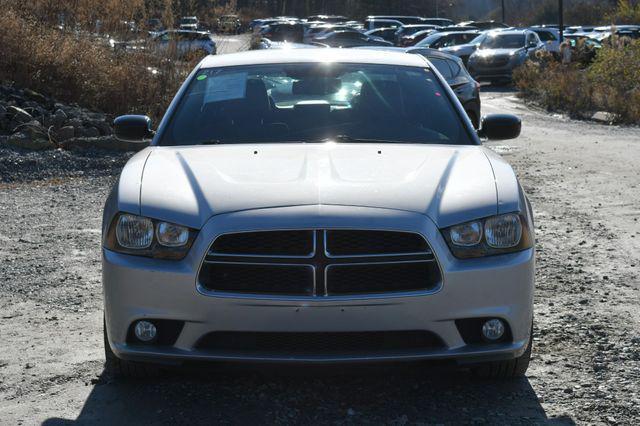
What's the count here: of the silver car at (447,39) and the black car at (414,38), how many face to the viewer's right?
0

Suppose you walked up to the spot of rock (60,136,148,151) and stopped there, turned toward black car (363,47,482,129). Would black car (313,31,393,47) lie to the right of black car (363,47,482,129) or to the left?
left

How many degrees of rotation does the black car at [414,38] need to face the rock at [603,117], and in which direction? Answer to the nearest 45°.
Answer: approximately 45° to its left

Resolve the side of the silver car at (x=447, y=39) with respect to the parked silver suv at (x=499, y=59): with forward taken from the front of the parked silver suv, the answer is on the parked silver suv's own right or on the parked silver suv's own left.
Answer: on the parked silver suv's own right

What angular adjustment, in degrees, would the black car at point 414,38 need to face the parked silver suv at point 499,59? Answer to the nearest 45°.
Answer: approximately 45° to its left

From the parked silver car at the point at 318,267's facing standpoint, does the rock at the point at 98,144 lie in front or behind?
behind

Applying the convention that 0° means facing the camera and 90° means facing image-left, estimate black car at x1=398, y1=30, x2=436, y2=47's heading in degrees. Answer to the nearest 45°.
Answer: approximately 45°

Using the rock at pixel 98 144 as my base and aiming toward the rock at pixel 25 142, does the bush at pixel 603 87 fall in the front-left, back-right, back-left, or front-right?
back-right

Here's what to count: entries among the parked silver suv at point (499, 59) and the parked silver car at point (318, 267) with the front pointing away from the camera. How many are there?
0

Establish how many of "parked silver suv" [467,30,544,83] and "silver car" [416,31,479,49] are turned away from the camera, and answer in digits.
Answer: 0
